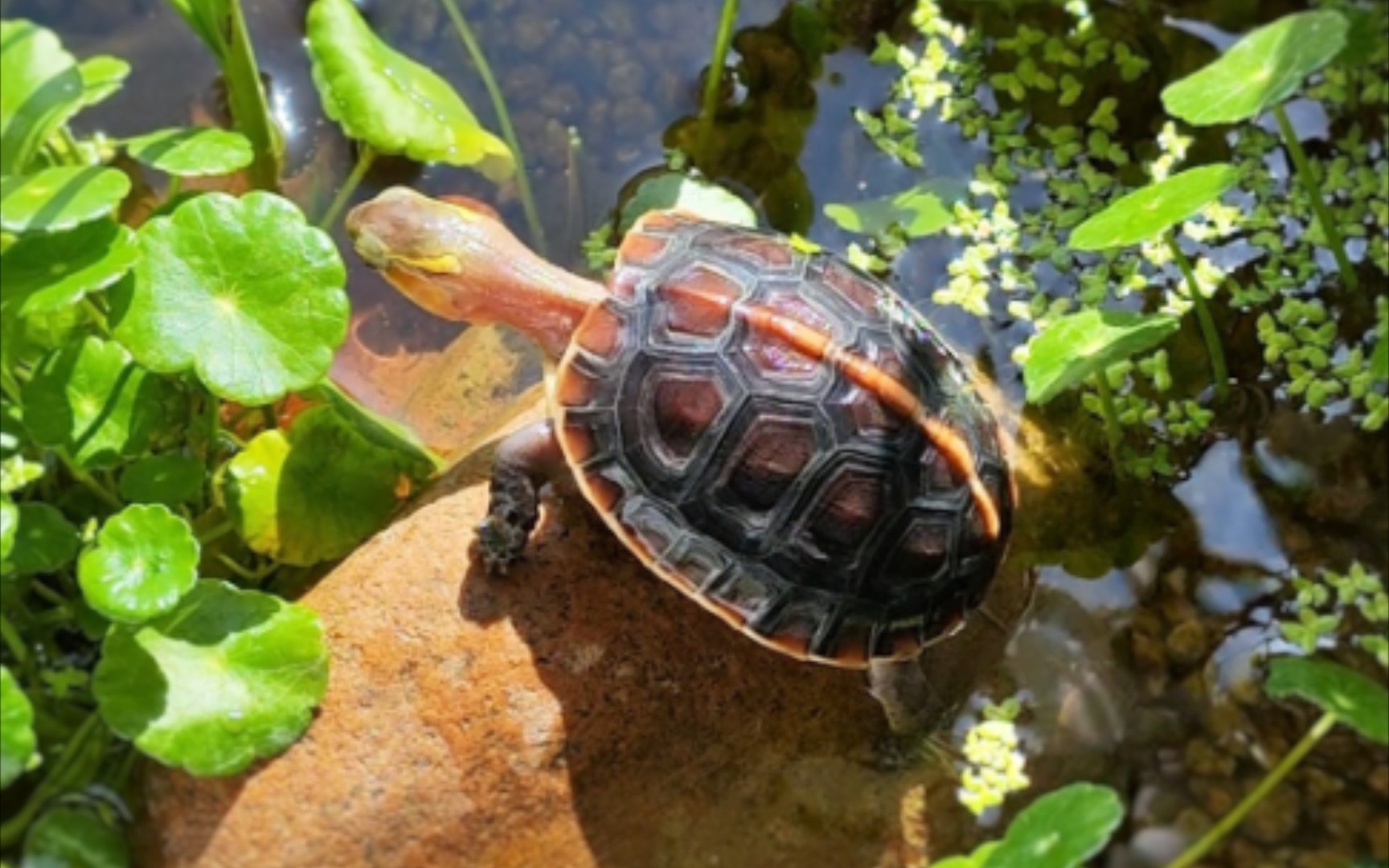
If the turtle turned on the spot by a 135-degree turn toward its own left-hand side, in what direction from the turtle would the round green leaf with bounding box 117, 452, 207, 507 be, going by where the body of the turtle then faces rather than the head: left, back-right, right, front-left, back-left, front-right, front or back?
right

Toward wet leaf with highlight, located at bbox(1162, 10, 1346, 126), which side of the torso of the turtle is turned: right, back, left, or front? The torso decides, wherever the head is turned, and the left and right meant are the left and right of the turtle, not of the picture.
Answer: right

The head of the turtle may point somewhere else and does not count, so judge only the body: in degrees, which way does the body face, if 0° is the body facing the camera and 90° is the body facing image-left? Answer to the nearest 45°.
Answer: approximately 135°

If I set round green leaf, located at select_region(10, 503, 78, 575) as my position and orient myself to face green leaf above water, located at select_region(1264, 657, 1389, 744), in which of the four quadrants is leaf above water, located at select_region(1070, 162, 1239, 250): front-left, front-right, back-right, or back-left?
front-left

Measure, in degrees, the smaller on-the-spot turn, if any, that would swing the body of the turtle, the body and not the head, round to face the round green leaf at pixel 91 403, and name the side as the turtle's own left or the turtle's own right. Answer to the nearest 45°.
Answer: approximately 45° to the turtle's own left

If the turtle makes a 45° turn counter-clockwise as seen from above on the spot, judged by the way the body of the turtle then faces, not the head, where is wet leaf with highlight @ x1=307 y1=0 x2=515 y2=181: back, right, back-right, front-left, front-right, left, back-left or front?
front-right

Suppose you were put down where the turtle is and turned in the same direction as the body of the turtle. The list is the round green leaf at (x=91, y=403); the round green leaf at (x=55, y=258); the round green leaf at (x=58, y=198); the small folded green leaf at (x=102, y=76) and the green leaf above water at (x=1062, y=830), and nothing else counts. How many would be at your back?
1

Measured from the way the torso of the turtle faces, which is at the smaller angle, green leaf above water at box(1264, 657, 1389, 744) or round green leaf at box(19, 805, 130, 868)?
the round green leaf

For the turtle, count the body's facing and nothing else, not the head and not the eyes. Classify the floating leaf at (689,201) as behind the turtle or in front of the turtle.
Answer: in front

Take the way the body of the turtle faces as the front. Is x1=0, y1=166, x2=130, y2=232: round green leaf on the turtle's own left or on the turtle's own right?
on the turtle's own left

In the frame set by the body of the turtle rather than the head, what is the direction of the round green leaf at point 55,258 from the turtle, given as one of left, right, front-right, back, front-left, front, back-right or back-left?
front-left

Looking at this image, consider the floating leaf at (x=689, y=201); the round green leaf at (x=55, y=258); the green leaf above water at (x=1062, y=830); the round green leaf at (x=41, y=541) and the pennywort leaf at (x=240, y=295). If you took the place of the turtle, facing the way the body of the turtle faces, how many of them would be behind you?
1

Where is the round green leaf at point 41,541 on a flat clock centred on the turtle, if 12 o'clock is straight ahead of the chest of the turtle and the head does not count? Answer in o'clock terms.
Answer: The round green leaf is roughly at 10 o'clock from the turtle.

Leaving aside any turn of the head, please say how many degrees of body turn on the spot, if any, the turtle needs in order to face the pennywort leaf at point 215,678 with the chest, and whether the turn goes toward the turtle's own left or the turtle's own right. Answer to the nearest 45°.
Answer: approximately 90° to the turtle's own left

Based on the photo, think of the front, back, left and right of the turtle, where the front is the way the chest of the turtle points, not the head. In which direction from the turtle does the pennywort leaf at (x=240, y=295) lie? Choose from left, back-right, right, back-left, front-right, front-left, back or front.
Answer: front-left

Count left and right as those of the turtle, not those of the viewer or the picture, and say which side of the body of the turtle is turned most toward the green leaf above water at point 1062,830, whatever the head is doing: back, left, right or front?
back

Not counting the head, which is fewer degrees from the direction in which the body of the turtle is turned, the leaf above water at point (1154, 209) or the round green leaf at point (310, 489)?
the round green leaf
